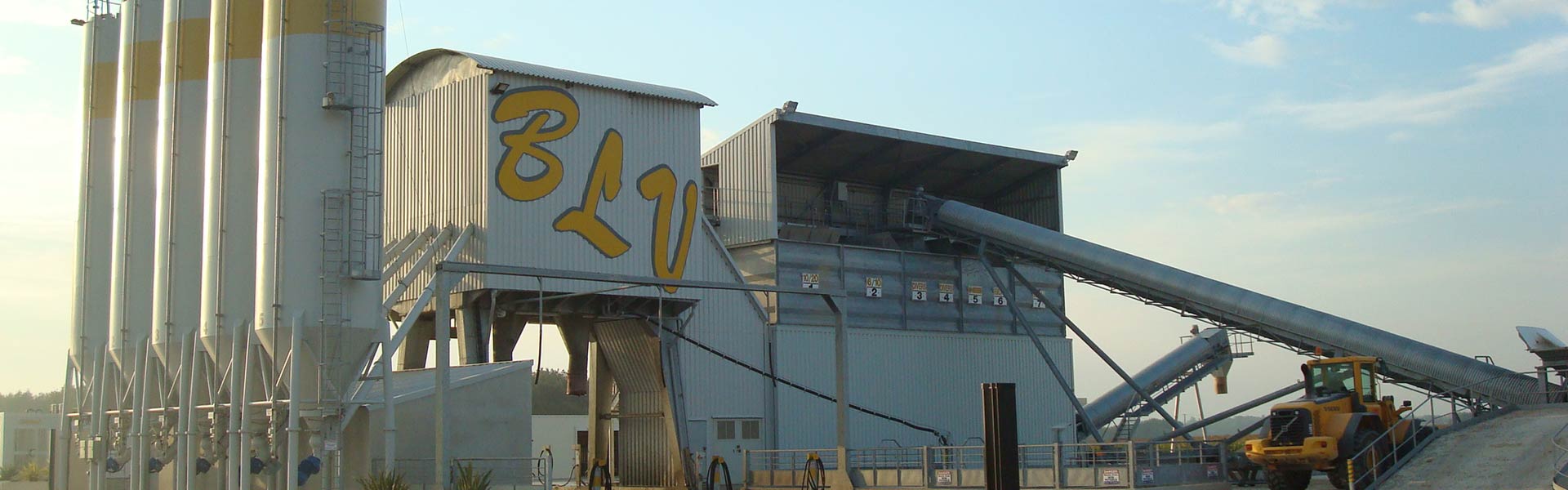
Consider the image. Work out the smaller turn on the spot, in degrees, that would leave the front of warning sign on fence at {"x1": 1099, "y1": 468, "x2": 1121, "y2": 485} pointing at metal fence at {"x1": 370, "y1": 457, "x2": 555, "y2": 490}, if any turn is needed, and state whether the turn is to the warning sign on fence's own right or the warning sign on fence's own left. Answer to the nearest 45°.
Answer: approximately 90° to the warning sign on fence's own right

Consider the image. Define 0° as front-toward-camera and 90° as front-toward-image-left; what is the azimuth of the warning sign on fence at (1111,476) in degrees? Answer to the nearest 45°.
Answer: approximately 0°

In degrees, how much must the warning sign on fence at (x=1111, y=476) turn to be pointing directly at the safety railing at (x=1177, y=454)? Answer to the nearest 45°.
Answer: approximately 135° to its left

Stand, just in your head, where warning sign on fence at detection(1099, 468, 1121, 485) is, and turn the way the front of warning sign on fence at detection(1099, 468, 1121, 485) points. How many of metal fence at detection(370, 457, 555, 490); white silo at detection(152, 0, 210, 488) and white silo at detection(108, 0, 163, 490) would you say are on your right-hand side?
3

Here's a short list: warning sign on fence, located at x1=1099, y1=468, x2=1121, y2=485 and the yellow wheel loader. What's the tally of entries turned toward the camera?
1
